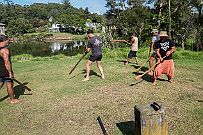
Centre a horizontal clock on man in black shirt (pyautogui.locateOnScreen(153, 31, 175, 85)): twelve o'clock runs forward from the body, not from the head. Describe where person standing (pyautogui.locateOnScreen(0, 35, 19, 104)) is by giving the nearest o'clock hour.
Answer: The person standing is roughly at 2 o'clock from the man in black shirt.

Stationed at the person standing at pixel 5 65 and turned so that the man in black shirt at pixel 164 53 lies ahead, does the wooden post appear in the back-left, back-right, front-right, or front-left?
front-right

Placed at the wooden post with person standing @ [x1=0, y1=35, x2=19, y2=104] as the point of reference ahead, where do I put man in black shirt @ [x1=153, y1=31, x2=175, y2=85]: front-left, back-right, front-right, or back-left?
front-right

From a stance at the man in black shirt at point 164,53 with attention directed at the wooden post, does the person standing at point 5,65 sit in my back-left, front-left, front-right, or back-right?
front-right

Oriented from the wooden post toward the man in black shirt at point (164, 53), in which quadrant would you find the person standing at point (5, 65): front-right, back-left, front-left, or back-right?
front-left

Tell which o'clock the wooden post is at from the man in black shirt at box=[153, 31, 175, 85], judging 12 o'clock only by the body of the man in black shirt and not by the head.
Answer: The wooden post is roughly at 12 o'clock from the man in black shirt.

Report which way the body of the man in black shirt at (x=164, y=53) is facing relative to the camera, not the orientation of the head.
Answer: toward the camera

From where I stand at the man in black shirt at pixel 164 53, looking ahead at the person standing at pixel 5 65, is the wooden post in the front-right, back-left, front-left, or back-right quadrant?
front-left

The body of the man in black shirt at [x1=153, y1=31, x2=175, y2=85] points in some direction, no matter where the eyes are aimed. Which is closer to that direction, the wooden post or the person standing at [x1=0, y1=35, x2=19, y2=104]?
the wooden post
